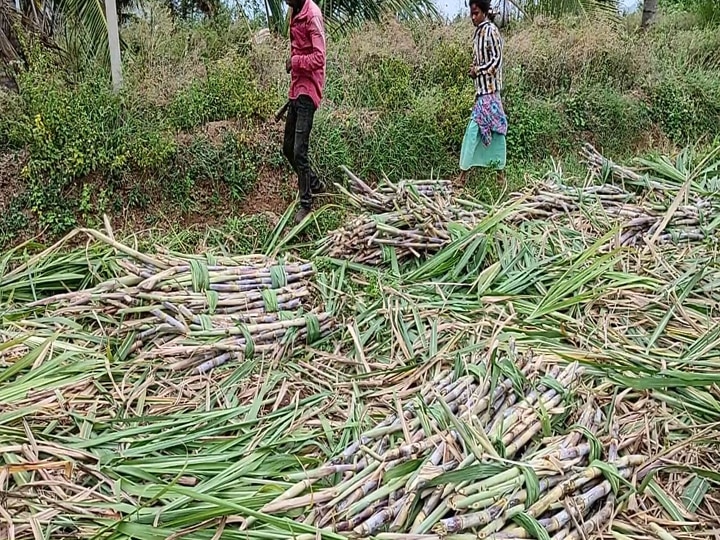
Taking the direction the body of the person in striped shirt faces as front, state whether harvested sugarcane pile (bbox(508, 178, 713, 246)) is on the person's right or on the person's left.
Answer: on the person's left

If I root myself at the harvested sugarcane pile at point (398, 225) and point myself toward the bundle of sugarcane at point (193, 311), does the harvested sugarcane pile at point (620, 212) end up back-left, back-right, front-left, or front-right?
back-left
